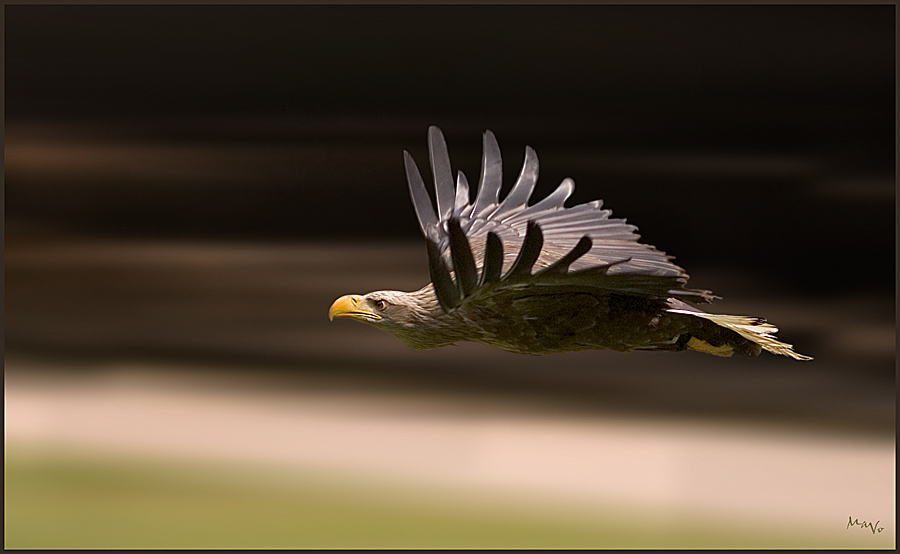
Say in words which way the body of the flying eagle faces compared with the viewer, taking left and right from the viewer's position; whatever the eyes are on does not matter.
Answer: facing to the left of the viewer
